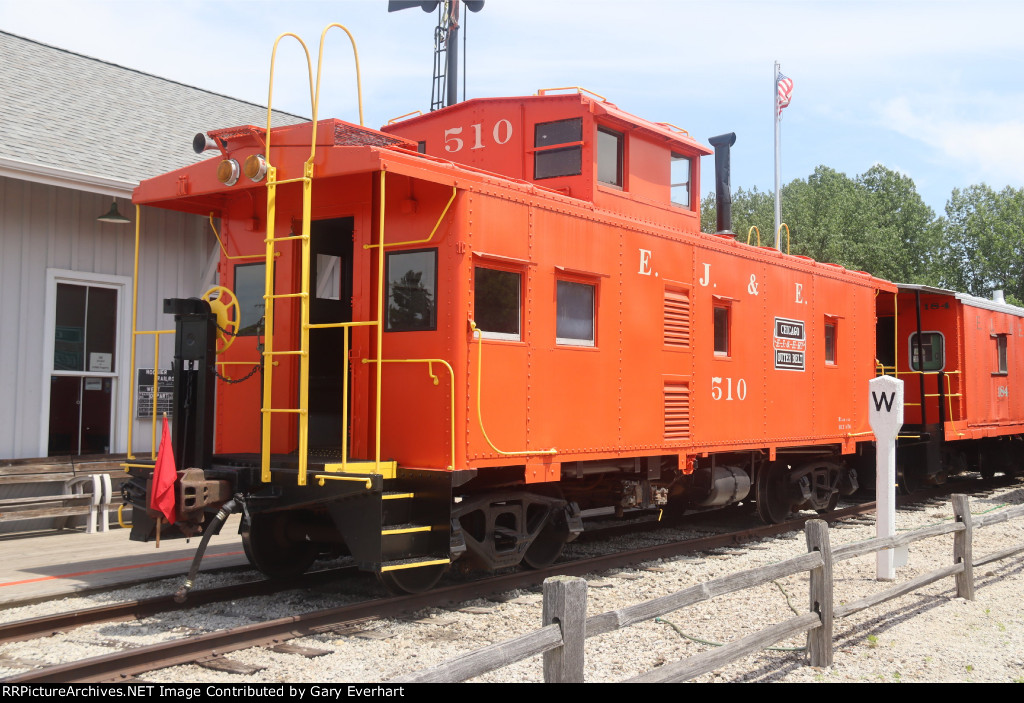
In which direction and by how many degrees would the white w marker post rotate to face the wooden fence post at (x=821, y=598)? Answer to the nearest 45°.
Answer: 0° — it already faces it

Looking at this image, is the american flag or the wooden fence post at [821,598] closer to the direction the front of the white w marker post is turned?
the wooden fence post

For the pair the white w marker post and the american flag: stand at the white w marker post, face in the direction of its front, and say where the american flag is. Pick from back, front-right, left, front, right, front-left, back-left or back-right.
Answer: back

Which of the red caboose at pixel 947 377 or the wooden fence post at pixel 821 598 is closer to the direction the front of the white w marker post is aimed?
the wooden fence post

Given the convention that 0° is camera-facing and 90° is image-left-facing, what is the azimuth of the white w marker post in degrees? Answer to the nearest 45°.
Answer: approximately 0°

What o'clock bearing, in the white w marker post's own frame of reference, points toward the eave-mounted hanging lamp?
The eave-mounted hanging lamp is roughly at 3 o'clock from the white w marker post.

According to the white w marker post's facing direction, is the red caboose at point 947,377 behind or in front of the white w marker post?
behind

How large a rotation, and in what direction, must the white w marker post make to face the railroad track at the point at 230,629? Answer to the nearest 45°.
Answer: approximately 45° to its right

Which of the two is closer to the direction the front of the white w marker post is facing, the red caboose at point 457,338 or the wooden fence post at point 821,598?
the wooden fence post

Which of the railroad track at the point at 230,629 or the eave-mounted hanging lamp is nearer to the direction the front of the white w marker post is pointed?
the railroad track
